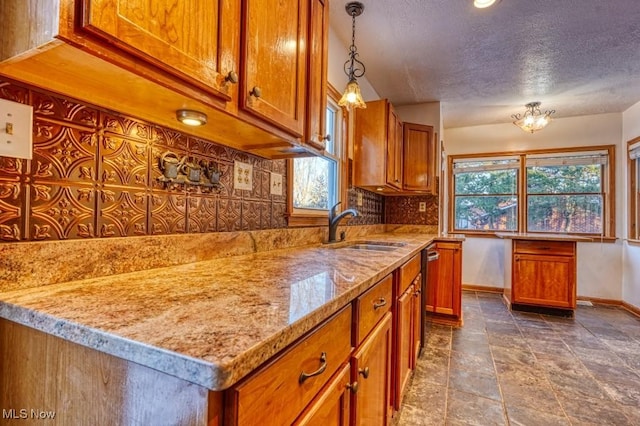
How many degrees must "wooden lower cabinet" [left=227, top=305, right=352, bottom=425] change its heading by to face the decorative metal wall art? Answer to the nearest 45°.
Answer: approximately 180°

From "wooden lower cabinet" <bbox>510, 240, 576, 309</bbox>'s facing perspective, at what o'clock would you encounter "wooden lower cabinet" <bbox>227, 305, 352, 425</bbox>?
"wooden lower cabinet" <bbox>227, 305, 352, 425</bbox> is roughly at 12 o'clock from "wooden lower cabinet" <bbox>510, 240, 576, 309</bbox>.

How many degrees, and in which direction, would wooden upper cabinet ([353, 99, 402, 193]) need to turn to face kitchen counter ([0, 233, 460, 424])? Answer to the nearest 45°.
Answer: approximately 90° to its right

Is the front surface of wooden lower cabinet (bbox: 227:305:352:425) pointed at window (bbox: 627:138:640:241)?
no

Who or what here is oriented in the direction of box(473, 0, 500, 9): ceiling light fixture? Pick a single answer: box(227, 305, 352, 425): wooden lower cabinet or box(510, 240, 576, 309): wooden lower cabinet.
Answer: box(510, 240, 576, 309): wooden lower cabinet

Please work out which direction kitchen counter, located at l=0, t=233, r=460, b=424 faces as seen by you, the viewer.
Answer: facing the viewer and to the right of the viewer

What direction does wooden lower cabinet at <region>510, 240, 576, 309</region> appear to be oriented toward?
toward the camera

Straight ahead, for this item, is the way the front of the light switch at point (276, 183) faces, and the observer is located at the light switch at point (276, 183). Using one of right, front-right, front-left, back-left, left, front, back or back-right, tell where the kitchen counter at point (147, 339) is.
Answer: front-right

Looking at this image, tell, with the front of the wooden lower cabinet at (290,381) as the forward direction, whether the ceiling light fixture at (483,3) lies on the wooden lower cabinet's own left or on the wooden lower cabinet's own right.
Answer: on the wooden lower cabinet's own left

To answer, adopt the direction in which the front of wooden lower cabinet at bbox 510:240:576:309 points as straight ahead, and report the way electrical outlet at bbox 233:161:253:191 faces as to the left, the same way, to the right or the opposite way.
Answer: to the left

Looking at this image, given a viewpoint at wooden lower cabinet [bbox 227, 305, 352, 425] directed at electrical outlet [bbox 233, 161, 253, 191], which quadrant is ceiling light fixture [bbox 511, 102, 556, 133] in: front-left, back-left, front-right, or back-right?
front-right

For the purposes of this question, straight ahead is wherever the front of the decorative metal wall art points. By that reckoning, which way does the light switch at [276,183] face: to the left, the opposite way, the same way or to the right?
the same way

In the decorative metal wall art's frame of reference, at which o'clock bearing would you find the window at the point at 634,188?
The window is roughly at 10 o'clock from the decorative metal wall art.

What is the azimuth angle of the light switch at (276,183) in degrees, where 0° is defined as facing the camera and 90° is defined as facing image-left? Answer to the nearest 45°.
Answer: approximately 315°

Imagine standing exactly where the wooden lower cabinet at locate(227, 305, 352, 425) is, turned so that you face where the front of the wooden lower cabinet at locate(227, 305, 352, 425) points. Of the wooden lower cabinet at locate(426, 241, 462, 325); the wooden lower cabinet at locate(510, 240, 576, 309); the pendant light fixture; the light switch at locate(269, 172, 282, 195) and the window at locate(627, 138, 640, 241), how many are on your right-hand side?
0
